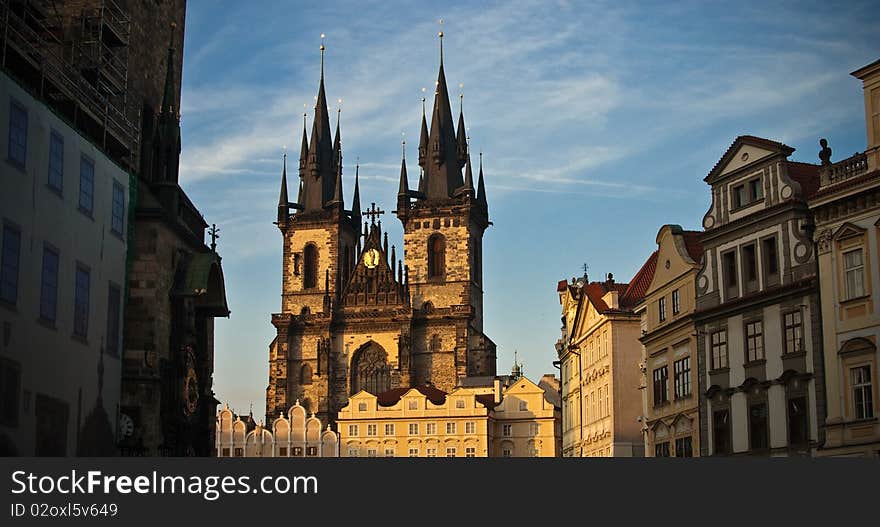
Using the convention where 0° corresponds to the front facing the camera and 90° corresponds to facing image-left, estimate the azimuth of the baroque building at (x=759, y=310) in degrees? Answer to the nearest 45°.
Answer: approximately 45°

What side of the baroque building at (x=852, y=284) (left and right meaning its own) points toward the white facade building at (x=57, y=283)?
front

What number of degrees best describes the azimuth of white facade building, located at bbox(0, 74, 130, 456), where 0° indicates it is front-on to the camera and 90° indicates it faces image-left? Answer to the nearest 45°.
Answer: approximately 315°

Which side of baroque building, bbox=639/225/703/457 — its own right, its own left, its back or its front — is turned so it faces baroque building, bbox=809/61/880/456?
left

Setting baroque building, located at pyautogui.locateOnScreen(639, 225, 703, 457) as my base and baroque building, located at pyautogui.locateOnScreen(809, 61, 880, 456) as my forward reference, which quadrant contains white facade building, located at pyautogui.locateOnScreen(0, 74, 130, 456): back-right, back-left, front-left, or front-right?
front-right

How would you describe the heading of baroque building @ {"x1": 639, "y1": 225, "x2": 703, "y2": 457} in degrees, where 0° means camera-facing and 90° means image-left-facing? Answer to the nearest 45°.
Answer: approximately 45°

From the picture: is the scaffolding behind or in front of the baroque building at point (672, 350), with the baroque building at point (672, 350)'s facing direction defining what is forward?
in front

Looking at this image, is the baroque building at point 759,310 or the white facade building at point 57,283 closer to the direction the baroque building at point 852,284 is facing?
the white facade building

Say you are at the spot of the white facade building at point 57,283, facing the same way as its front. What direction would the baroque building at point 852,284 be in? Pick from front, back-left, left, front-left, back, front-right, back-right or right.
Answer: front-left

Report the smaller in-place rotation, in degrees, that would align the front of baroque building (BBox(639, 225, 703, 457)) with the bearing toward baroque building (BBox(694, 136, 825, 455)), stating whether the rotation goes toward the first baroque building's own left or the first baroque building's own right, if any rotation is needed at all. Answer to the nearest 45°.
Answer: approximately 90° to the first baroque building's own left

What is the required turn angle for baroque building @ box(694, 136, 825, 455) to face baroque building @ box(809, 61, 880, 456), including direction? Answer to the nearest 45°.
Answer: approximately 90° to its left

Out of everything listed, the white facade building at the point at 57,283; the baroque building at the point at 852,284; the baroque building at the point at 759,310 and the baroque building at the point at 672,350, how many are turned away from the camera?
0

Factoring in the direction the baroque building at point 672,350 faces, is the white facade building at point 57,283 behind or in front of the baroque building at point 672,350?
in front
